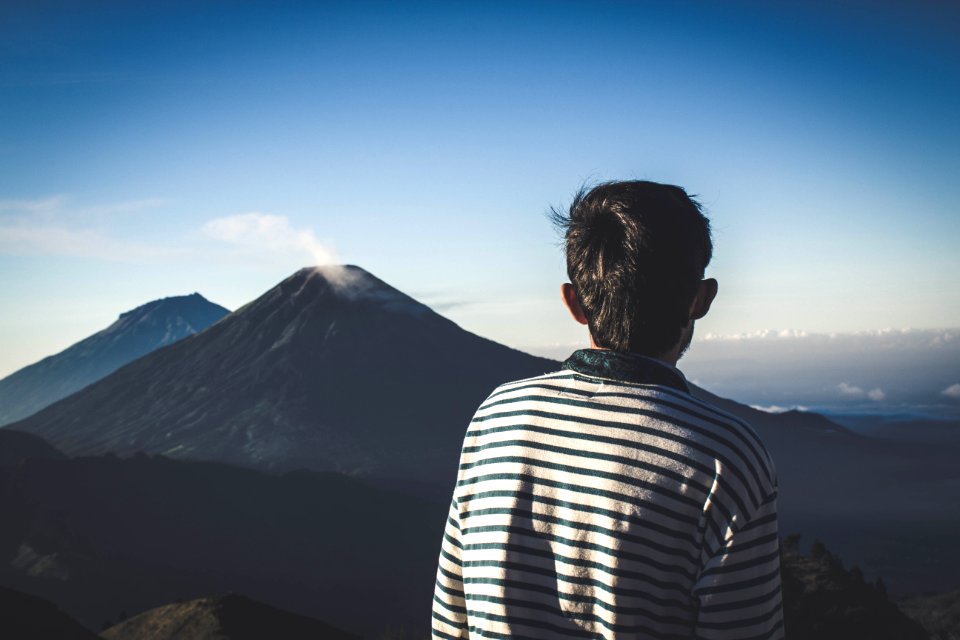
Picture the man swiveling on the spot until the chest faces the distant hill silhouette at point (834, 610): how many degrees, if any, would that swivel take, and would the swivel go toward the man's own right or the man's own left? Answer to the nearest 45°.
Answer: approximately 45° to the man's own left

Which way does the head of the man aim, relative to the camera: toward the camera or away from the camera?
away from the camera

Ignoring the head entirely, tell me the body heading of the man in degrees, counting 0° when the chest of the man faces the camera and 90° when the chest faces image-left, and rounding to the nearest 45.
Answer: approximately 225°

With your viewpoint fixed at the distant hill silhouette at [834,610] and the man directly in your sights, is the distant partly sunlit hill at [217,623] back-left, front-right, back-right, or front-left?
front-right

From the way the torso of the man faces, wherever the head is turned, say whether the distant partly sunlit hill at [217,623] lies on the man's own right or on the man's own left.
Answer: on the man's own left
